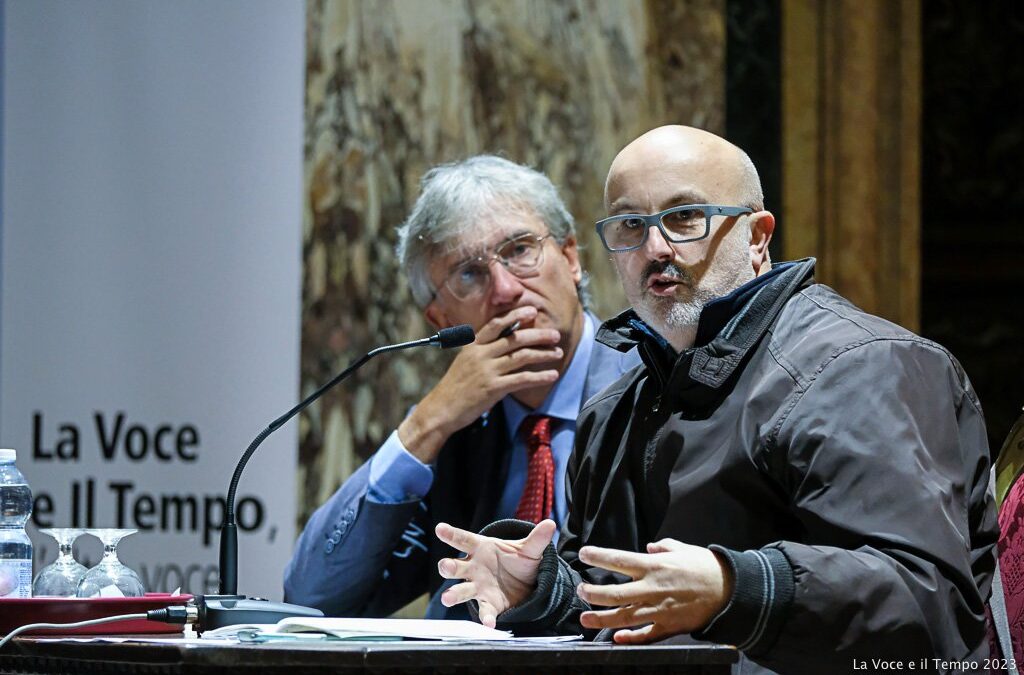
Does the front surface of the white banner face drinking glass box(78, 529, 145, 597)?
yes

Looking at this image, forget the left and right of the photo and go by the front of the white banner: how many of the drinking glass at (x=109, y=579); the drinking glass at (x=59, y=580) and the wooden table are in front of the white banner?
3

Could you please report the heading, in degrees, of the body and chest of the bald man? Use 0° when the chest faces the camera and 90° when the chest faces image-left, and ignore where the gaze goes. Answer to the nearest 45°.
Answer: approximately 45°

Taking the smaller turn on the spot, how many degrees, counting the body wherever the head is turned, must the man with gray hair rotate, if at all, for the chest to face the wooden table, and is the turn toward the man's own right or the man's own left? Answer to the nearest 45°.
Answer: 0° — they already face it

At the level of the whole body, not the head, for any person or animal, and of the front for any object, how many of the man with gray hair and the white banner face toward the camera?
2

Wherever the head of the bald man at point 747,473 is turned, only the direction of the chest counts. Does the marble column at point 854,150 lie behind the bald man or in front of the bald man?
behind

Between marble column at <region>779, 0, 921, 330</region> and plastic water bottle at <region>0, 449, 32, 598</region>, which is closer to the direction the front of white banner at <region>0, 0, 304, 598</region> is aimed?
the plastic water bottle

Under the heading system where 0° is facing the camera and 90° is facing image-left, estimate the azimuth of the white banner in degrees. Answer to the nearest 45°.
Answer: approximately 0°
